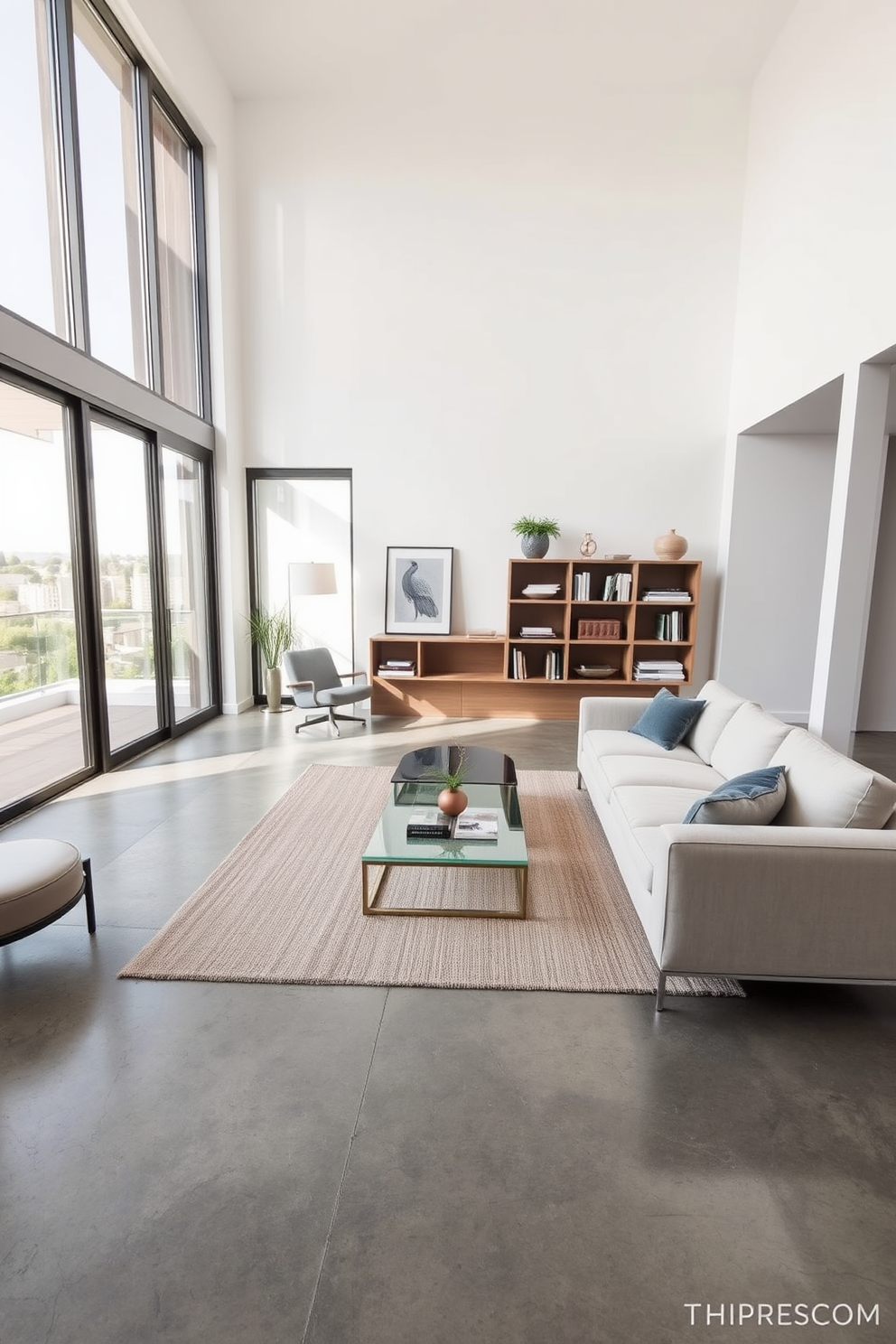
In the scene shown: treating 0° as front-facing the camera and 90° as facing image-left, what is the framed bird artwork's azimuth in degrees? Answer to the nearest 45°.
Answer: approximately 0°

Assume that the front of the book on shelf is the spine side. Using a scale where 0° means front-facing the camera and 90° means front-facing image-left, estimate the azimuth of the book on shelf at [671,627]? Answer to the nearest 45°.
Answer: approximately 0°

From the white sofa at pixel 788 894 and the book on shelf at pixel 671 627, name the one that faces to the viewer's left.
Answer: the white sofa

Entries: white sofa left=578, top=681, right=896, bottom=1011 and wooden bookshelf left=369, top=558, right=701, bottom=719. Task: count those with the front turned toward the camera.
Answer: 1

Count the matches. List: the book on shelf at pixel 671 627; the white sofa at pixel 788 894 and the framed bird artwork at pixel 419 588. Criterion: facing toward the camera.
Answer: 2

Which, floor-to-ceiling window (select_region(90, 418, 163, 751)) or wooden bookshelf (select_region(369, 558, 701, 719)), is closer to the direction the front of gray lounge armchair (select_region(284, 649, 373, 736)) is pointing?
the wooden bookshelf
